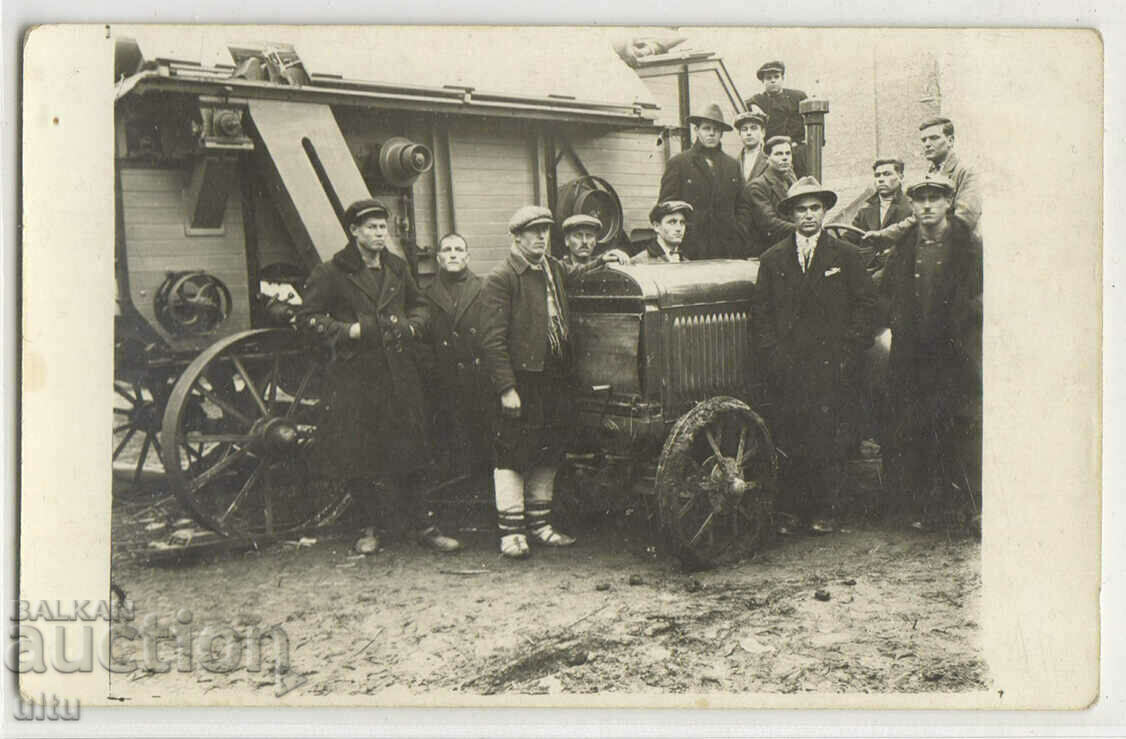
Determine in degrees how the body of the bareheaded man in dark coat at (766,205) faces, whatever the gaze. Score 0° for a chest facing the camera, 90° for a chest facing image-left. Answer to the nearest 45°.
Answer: approximately 315°
